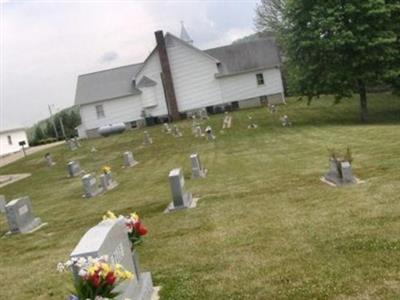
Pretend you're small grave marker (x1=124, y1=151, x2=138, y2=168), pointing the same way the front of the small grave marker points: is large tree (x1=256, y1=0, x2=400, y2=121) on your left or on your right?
on your left

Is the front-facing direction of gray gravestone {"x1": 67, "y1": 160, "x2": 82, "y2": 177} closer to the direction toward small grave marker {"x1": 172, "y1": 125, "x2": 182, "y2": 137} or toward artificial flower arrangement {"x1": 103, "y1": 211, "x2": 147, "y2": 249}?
the artificial flower arrangement

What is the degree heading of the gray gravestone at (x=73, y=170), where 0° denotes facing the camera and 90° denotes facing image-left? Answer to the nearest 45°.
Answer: approximately 315°

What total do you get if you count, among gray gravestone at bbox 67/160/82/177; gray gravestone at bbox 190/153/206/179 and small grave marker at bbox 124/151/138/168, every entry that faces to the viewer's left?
0

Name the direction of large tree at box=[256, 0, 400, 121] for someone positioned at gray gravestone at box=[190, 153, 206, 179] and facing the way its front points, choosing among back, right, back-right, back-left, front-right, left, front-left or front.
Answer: left

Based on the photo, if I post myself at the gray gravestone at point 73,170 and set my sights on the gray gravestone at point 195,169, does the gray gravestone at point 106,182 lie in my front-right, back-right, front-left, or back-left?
front-right

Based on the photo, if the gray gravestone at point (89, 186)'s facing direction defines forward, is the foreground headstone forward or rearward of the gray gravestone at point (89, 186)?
forward

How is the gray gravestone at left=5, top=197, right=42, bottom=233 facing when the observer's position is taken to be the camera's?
facing the viewer and to the right of the viewer

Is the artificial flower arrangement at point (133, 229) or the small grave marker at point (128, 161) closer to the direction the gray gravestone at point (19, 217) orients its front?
the artificial flower arrangement

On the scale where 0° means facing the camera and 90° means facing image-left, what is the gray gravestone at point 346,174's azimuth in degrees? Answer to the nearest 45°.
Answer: approximately 315°

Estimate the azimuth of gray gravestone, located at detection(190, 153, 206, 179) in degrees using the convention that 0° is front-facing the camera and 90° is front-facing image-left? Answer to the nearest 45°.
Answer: approximately 315°
